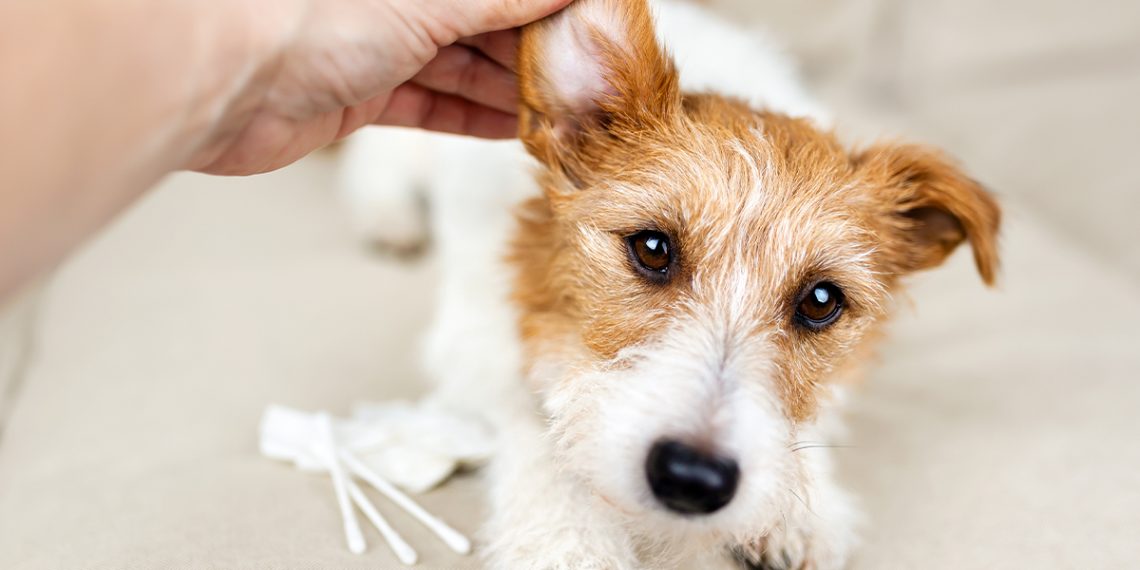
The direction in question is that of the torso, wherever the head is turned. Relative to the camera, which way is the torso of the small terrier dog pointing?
toward the camera
